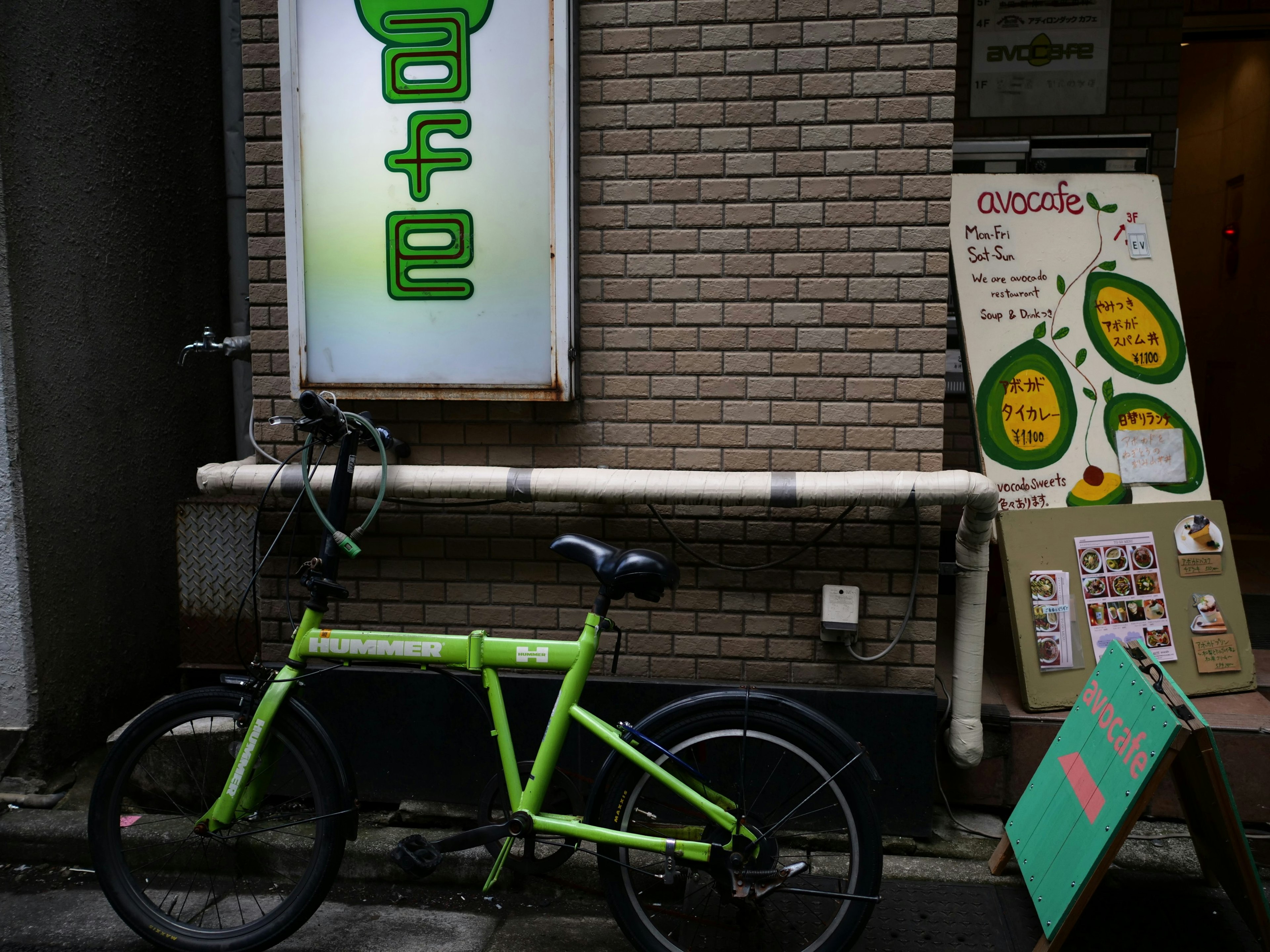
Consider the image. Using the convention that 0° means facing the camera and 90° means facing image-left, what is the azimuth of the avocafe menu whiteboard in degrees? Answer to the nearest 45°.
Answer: approximately 0°

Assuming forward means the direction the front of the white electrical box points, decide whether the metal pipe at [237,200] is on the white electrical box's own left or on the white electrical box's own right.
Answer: on the white electrical box's own right

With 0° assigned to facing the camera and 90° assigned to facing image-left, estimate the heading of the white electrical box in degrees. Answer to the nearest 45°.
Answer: approximately 0°

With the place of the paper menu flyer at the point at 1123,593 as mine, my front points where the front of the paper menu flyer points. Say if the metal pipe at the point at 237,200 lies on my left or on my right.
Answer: on my right

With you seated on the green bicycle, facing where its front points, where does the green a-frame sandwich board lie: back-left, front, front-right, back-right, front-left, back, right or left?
back

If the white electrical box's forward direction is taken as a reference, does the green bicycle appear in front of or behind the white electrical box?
in front

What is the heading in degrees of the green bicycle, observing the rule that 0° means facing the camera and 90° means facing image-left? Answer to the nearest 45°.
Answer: approximately 90°
